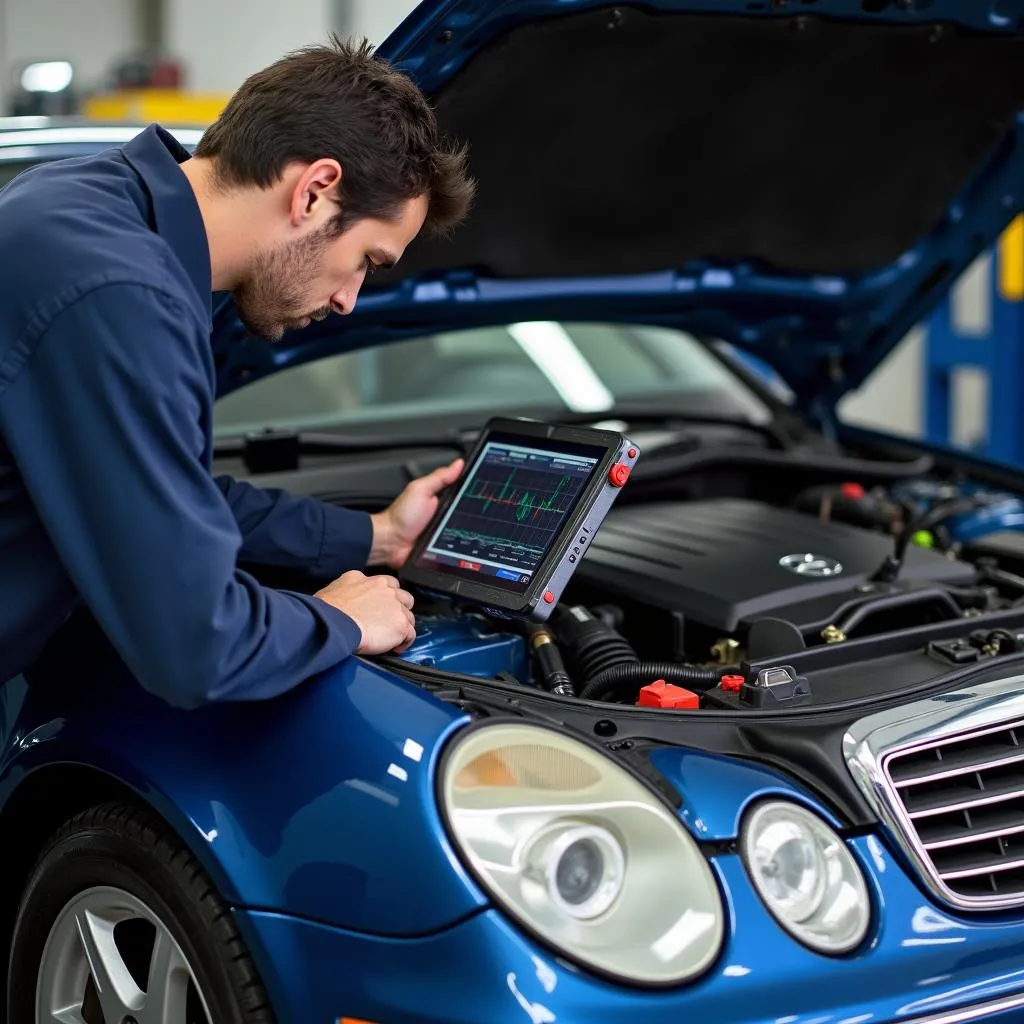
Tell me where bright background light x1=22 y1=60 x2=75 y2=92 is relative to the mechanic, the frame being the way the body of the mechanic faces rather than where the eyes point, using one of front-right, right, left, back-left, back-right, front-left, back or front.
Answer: left

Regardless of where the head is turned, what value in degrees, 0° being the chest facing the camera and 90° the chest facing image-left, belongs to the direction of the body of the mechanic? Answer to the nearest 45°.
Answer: approximately 270°

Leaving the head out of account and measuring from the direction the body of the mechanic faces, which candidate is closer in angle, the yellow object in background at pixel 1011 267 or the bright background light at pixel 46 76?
the yellow object in background

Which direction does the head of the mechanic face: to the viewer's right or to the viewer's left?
to the viewer's right

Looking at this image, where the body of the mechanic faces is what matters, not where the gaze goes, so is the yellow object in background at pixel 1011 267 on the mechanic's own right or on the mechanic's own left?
on the mechanic's own left

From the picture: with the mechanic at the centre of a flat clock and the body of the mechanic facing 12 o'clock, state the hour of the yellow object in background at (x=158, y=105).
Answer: The yellow object in background is roughly at 9 o'clock from the mechanic.

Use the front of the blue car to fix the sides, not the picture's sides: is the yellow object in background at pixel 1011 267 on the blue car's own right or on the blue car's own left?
on the blue car's own left

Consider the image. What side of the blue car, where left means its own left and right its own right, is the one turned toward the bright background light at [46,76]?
back

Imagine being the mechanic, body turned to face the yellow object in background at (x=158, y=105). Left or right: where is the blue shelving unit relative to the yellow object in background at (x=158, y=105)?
right

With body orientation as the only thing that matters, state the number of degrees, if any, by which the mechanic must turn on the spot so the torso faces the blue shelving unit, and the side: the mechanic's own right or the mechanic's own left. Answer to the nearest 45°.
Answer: approximately 45° to the mechanic's own left
